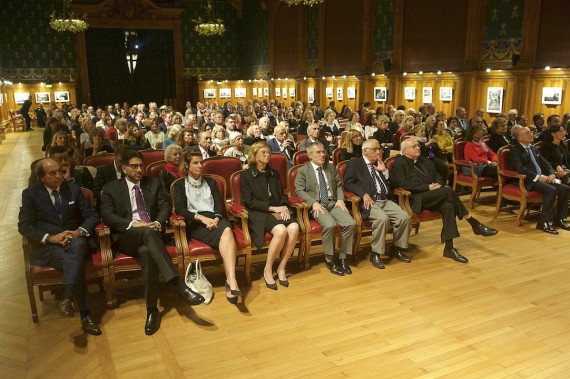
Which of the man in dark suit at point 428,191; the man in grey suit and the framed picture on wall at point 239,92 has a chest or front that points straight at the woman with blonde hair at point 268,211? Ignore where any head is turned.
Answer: the framed picture on wall

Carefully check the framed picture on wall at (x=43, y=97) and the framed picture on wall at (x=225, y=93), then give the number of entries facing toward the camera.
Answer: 2

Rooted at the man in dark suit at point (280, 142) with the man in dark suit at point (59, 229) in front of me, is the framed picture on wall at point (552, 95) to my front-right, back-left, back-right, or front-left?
back-left

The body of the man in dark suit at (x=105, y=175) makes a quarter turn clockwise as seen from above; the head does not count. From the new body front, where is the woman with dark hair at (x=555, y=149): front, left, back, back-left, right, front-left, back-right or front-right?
back-left

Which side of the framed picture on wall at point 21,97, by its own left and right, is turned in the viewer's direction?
front

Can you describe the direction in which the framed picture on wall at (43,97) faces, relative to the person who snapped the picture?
facing the viewer

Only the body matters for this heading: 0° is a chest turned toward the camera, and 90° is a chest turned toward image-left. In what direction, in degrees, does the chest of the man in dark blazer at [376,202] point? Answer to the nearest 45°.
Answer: approximately 315°

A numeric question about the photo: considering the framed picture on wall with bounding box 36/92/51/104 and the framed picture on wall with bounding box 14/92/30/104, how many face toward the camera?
2

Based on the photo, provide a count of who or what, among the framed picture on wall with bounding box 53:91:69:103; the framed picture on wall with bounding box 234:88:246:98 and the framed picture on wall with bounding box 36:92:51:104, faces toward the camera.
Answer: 3

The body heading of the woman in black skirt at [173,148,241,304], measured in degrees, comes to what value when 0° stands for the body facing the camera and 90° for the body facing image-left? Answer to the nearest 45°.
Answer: approximately 315°

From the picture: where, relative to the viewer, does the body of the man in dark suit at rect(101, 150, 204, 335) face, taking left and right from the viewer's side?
facing the viewer and to the right of the viewer

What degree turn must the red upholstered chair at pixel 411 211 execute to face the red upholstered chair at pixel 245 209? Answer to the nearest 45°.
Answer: approximately 90° to its right

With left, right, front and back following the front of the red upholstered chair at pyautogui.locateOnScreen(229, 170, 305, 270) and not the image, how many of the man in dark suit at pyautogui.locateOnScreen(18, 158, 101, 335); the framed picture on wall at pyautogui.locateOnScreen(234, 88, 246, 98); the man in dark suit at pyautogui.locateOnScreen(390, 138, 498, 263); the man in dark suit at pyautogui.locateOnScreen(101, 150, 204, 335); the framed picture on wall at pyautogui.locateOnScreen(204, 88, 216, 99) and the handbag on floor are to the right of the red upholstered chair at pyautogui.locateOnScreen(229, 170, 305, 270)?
3

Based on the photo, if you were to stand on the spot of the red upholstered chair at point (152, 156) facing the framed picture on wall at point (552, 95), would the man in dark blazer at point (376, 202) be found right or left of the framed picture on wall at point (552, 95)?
right

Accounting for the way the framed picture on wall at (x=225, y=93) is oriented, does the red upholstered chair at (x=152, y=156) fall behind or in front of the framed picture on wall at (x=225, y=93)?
in front

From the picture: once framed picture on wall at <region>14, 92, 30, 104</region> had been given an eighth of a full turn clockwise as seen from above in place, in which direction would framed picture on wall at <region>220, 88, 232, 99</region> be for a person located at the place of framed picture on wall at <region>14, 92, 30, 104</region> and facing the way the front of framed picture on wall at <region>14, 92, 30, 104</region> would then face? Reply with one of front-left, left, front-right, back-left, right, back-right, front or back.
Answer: back-left

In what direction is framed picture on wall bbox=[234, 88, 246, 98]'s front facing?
toward the camera

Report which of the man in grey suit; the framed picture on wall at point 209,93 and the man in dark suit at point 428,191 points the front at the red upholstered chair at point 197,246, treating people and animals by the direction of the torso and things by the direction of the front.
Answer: the framed picture on wall
